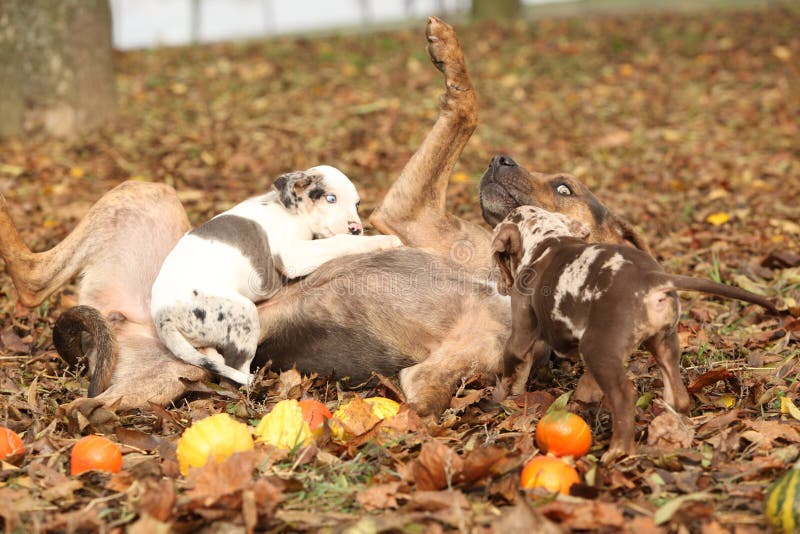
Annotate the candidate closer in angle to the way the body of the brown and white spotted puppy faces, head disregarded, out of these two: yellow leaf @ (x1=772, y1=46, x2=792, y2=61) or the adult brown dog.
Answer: the adult brown dog

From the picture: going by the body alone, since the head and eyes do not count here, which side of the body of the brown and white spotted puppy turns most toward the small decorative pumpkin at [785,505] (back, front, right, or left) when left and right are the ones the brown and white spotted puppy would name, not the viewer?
back

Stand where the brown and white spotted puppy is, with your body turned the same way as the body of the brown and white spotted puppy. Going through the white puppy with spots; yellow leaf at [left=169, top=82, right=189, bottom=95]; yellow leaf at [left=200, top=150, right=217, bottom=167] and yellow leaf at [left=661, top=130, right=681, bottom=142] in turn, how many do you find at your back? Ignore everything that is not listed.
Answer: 0

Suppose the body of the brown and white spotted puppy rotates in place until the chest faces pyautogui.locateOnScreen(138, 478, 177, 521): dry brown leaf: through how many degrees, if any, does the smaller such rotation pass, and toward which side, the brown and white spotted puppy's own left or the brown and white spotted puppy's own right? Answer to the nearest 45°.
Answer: approximately 90° to the brown and white spotted puppy's own left

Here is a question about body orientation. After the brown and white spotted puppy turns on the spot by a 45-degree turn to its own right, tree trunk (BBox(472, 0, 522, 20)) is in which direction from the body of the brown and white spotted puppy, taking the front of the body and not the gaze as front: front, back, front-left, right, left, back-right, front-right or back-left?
front

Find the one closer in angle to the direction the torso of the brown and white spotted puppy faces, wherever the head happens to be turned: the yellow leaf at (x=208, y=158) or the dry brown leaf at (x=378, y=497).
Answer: the yellow leaf

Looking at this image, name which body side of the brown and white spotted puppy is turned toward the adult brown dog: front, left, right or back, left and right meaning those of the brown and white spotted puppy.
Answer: front

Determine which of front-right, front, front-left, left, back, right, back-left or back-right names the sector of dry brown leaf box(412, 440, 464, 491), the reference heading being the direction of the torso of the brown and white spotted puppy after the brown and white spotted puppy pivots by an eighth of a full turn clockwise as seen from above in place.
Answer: back-left

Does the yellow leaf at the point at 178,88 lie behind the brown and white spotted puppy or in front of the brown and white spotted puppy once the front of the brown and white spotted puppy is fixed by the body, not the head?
in front

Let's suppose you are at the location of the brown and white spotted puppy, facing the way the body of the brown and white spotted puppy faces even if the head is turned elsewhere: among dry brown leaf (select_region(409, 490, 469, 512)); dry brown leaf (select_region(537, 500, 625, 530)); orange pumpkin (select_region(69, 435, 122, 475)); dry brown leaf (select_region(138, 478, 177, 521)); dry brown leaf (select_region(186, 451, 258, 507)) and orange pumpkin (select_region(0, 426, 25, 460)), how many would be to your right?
0

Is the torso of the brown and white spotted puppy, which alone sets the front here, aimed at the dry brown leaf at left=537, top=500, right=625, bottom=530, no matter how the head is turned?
no

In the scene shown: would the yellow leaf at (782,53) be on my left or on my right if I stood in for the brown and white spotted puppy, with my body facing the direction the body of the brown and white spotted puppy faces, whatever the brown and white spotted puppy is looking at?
on my right

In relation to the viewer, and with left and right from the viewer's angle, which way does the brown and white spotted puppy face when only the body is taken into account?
facing away from the viewer and to the left of the viewer

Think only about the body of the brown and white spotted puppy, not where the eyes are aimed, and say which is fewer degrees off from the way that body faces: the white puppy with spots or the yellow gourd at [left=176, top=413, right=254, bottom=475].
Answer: the white puppy with spots
